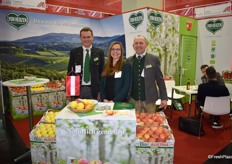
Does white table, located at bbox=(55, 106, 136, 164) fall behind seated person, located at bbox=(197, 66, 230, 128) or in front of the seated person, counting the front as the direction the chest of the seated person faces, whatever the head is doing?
behind

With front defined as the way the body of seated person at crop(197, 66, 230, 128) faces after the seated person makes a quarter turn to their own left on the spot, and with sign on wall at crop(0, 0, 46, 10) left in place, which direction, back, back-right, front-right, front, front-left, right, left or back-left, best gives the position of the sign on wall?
front

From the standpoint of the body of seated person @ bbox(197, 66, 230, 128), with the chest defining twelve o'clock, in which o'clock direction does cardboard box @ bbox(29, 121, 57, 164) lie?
The cardboard box is roughly at 7 o'clock from the seated person.

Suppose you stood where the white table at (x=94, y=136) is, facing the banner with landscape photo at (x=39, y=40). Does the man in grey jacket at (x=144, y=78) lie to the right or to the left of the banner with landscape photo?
right

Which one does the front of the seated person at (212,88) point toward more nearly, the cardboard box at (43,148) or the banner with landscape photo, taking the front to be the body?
the banner with landscape photo

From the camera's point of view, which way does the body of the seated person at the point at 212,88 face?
away from the camera

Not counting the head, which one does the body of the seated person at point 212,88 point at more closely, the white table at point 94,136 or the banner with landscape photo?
the banner with landscape photo

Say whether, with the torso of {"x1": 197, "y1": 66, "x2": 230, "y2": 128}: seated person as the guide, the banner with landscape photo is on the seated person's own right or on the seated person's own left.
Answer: on the seated person's own left
